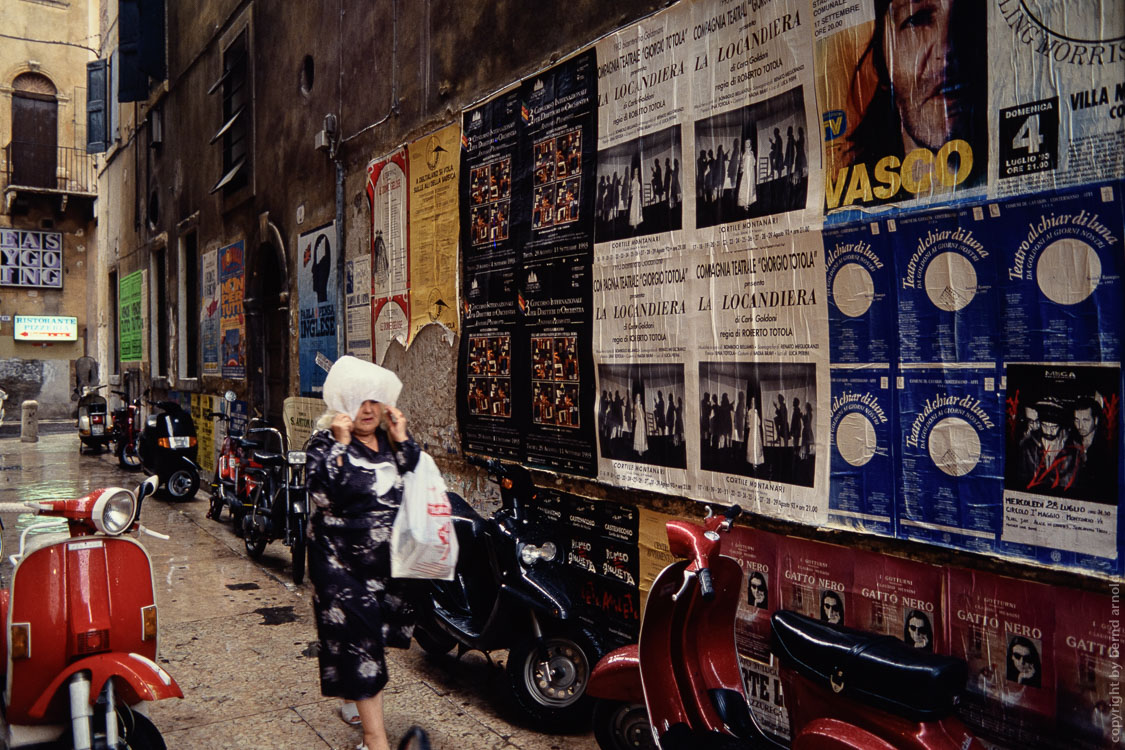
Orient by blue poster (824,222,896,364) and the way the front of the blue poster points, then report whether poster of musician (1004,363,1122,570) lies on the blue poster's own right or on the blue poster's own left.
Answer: on the blue poster's own left

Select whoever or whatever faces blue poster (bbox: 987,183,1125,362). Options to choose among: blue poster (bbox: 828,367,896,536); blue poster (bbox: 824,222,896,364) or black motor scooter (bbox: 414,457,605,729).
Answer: the black motor scooter

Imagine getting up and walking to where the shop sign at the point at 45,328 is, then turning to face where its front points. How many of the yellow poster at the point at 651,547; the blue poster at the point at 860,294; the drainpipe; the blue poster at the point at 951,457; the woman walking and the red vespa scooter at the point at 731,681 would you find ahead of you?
6

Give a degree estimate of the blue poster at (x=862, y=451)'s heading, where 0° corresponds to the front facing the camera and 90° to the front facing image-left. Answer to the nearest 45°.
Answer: approximately 45°

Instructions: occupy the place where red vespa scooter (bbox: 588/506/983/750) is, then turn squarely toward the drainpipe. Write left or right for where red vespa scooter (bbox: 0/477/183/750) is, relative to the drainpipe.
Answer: left

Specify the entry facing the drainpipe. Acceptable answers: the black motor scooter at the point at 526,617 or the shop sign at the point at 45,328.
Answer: the shop sign

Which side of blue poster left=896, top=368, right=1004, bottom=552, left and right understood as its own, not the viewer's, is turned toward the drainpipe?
right

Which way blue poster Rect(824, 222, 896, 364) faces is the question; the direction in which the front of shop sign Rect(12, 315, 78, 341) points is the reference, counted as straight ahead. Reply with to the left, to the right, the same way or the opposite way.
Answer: to the right
